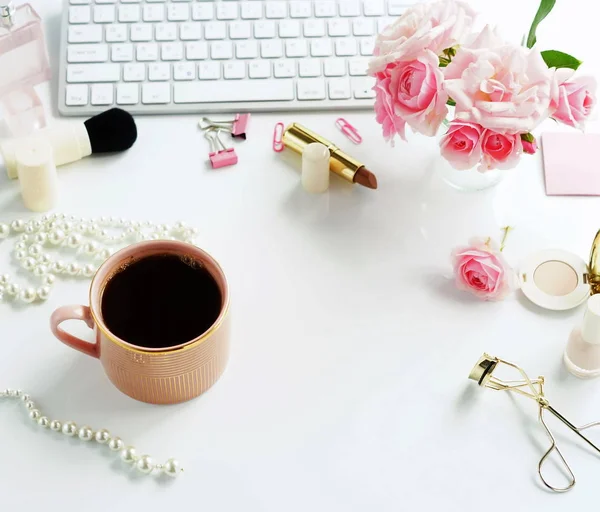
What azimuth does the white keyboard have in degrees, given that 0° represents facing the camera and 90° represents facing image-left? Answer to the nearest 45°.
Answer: approximately 0°

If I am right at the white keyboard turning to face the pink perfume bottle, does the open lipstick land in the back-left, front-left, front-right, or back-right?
back-left
